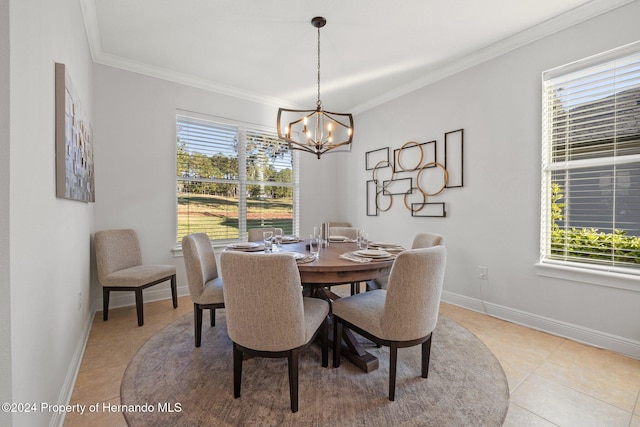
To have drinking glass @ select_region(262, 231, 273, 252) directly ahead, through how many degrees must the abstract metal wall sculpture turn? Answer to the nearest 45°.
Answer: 0° — it already faces it

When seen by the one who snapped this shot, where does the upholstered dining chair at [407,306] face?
facing away from the viewer and to the left of the viewer

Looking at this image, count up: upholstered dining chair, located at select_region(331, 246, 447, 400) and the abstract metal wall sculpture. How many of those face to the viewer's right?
0

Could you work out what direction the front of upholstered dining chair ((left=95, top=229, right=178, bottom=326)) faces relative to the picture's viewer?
facing the viewer and to the right of the viewer

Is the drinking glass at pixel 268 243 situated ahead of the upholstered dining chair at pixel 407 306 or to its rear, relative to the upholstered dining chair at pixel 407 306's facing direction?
ahead

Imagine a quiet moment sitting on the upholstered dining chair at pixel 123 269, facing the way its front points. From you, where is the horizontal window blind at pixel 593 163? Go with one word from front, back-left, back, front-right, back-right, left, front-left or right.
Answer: front

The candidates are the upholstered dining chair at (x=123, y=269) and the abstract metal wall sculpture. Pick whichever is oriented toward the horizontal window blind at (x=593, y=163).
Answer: the upholstered dining chair

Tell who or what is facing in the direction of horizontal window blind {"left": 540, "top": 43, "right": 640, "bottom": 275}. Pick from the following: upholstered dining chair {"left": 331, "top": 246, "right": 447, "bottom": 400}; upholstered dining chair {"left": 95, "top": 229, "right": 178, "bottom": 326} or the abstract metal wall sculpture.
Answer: upholstered dining chair {"left": 95, "top": 229, "right": 178, "bottom": 326}

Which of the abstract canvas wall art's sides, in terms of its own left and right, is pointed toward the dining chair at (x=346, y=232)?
front

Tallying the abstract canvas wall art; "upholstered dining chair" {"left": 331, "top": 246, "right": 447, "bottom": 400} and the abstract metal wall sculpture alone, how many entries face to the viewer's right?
1

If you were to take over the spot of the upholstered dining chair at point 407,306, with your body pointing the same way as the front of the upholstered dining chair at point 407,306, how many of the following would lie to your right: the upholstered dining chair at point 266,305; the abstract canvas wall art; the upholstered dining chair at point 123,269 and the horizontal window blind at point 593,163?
1

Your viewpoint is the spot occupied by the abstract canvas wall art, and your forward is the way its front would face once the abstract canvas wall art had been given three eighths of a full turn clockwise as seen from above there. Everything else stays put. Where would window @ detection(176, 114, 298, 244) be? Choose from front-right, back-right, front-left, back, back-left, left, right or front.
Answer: back

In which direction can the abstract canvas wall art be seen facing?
to the viewer's right

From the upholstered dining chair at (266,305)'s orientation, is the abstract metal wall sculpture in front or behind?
in front

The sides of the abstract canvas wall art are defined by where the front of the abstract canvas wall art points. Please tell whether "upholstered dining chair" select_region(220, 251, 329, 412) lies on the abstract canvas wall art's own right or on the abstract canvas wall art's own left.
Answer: on the abstract canvas wall art's own right

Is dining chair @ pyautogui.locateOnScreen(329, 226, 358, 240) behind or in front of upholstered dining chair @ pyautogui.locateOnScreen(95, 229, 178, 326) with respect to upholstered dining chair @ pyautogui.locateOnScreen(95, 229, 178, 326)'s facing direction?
in front

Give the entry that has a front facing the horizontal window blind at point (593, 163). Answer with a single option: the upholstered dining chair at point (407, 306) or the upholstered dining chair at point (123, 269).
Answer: the upholstered dining chair at point (123, 269)

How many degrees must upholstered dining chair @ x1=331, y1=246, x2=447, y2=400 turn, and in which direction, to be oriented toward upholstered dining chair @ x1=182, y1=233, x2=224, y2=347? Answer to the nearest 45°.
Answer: approximately 45° to its left

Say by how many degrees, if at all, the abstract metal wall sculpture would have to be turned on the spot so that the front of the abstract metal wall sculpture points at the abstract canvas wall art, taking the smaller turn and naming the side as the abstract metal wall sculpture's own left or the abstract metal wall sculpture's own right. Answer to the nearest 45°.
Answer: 0° — it already faces it

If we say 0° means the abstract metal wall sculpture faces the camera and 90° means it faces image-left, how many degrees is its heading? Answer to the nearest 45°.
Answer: approximately 45°
